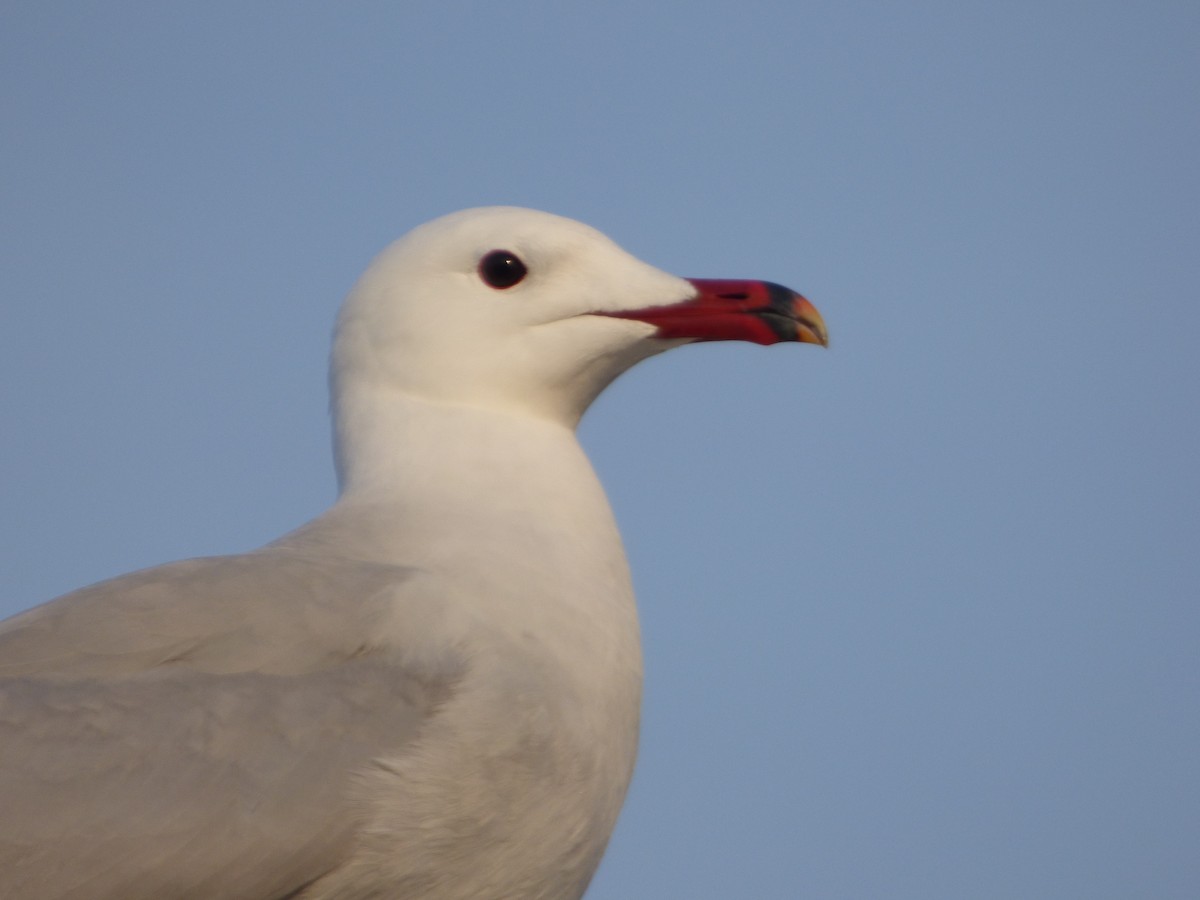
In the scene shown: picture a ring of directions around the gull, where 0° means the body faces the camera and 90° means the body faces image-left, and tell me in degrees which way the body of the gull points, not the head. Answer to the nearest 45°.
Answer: approximately 270°
